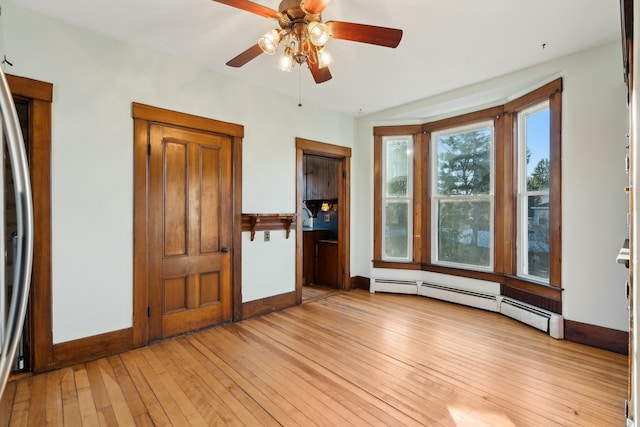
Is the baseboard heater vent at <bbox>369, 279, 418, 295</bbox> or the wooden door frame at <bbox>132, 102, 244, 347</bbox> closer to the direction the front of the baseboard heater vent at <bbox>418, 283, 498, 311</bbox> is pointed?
the wooden door frame

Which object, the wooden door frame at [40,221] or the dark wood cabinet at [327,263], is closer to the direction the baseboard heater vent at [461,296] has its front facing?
the wooden door frame

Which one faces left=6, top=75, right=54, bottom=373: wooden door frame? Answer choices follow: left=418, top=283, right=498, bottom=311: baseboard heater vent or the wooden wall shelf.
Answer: the baseboard heater vent

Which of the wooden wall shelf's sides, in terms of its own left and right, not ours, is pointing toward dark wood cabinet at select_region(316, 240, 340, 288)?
left

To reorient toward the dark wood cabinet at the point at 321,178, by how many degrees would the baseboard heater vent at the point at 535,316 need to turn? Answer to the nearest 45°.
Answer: approximately 45° to its right

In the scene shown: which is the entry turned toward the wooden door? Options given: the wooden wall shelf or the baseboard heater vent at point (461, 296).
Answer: the baseboard heater vent

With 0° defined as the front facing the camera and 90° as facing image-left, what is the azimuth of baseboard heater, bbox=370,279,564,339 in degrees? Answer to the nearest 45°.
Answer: approximately 45°
